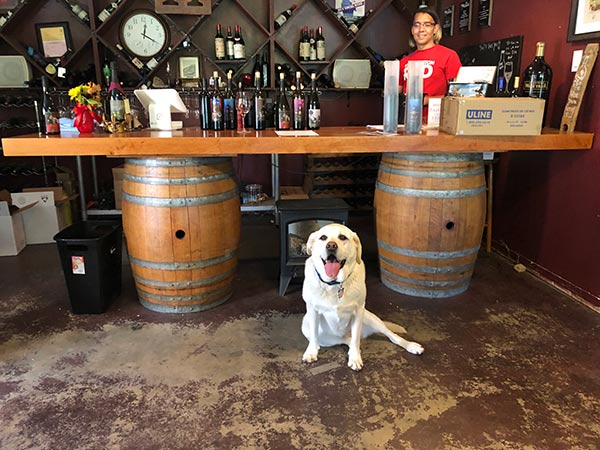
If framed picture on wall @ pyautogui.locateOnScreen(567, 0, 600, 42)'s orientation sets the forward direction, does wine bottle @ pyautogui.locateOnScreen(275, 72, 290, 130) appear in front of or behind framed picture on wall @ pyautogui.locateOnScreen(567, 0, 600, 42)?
in front

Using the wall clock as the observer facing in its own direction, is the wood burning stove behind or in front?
in front

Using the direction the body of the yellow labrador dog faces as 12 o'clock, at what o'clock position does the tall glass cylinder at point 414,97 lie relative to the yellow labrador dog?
The tall glass cylinder is roughly at 7 o'clock from the yellow labrador dog.

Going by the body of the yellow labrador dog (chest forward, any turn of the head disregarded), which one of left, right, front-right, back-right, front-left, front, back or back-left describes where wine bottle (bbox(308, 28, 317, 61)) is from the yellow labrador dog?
back

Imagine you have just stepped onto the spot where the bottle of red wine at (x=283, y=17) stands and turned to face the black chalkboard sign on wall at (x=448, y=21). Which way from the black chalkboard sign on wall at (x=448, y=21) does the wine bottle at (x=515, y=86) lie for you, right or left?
right

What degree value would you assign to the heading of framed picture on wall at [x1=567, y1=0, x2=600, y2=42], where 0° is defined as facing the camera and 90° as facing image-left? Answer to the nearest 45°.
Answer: approximately 45°

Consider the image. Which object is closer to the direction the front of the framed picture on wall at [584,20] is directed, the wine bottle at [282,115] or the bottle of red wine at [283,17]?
the wine bottle

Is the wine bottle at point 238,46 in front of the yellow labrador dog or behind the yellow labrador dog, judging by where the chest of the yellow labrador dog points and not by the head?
behind

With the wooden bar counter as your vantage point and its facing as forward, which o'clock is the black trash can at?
The black trash can is roughly at 3 o'clock from the wooden bar counter.

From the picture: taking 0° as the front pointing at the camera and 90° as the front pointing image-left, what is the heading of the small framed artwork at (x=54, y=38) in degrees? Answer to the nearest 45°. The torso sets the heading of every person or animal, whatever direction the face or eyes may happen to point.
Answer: approximately 0°

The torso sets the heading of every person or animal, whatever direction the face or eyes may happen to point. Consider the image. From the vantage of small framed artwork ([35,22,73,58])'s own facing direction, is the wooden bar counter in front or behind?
in front
